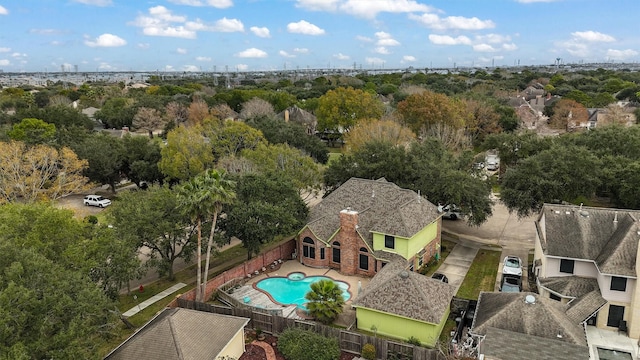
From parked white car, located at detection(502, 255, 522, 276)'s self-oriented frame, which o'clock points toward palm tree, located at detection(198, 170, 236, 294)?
The palm tree is roughly at 2 o'clock from the parked white car.

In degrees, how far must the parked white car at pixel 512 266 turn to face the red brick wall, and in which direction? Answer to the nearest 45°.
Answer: approximately 90° to its right

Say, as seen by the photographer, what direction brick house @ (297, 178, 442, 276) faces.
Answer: facing away from the viewer and to the right of the viewer

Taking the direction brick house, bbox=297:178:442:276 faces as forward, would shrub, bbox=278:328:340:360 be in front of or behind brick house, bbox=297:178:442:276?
behind

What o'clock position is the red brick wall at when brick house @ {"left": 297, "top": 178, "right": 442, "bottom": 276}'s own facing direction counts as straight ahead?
The red brick wall is roughly at 7 o'clock from the brick house.

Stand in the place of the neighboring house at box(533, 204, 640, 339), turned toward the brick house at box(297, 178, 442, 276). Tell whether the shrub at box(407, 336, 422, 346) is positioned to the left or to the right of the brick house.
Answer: left

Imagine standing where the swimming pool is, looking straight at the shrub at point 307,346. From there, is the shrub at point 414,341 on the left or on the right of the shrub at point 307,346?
left

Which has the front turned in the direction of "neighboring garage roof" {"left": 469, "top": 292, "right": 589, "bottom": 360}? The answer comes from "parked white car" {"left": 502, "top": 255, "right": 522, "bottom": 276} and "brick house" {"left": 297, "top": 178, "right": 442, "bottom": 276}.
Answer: the parked white car

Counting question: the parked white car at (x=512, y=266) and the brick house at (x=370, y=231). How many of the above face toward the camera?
1

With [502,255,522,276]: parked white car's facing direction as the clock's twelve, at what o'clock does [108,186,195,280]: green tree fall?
The green tree is roughly at 2 o'clock from the parked white car.

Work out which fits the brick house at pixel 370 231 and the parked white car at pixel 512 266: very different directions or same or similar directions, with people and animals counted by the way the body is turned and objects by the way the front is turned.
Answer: very different directions

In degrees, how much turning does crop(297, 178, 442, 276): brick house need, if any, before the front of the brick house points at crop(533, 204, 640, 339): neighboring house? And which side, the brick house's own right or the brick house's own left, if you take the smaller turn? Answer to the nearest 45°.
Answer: approximately 90° to the brick house's own right

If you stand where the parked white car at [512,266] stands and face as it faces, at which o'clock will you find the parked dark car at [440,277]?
The parked dark car is roughly at 2 o'clock from the parked white car.

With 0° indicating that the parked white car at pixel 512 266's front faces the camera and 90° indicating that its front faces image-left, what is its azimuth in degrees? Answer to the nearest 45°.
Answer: approximately 0°
